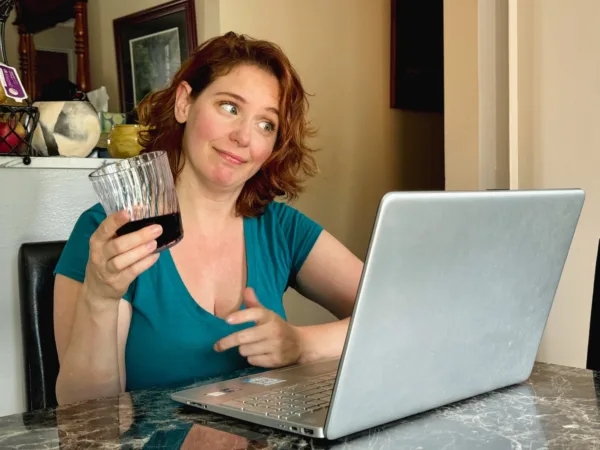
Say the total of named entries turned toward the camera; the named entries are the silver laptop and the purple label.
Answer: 1

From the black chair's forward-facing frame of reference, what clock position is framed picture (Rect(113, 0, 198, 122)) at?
The framed picture is roughly at 8 o'clock from the black chair.

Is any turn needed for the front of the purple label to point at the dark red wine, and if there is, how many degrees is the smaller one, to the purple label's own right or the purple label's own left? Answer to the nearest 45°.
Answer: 0° — it already faces it

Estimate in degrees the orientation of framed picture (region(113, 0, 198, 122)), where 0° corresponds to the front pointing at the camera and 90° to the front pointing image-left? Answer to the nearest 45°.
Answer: approximately 45°

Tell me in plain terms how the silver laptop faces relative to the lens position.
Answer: facing away from the viewer and to the left of the viewer

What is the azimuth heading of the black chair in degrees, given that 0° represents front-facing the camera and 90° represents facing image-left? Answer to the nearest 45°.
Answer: approximately 315°

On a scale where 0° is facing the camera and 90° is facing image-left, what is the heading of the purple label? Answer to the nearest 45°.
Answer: approximately 0°

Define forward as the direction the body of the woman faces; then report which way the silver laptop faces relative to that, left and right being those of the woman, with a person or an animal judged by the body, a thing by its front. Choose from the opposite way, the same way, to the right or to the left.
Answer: the opposite way
